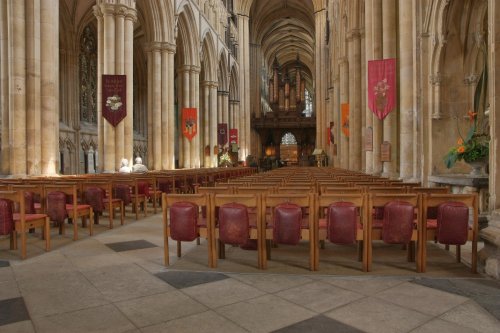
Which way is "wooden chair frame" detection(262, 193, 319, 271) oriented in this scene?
away from the camera

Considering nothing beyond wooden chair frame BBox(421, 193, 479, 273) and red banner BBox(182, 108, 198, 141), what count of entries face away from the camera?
1

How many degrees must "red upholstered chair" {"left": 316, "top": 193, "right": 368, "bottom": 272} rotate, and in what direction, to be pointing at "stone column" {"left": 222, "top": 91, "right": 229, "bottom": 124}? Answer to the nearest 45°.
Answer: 0° — it already faces it

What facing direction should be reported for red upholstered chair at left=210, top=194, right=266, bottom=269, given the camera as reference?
facing away from the viewer

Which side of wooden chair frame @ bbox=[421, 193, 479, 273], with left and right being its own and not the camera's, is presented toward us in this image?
back

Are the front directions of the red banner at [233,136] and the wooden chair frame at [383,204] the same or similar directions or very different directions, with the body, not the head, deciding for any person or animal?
very different directions

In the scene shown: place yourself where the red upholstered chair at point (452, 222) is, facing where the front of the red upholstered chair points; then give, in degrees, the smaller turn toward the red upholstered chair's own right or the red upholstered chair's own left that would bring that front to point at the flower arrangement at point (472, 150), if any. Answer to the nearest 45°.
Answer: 0° — it already faces it

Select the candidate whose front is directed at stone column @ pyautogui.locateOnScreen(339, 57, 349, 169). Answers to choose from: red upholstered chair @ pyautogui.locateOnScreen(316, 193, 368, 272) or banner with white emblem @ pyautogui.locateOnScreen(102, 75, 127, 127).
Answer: the red upholstered chair

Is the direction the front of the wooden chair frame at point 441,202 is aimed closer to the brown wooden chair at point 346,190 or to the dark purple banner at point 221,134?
the dark purple banner

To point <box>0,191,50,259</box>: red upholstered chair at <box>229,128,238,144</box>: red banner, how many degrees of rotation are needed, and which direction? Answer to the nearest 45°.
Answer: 0° — it already faces it

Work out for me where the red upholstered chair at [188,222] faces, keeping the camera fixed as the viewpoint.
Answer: facing away from the viewer

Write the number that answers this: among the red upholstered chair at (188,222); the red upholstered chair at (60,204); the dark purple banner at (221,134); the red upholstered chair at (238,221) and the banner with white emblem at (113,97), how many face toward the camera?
2
